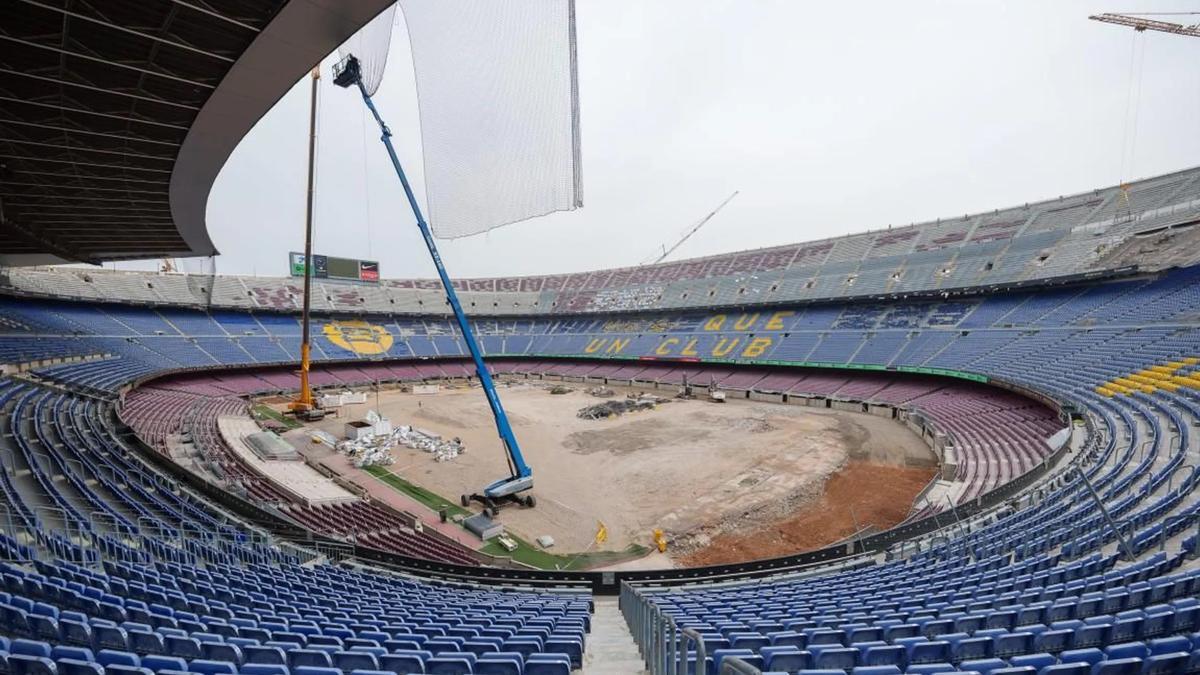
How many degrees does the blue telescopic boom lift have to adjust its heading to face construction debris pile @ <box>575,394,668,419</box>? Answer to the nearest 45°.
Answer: approximately 135° to its right

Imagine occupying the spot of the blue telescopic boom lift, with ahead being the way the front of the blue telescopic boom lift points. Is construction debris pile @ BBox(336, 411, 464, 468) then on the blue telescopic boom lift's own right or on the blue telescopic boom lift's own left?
on the blue telescopic boom lift's own right

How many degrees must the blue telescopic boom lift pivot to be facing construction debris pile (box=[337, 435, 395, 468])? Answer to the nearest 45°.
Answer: approximately 45° to its right

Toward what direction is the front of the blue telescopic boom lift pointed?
to the viewer's left
